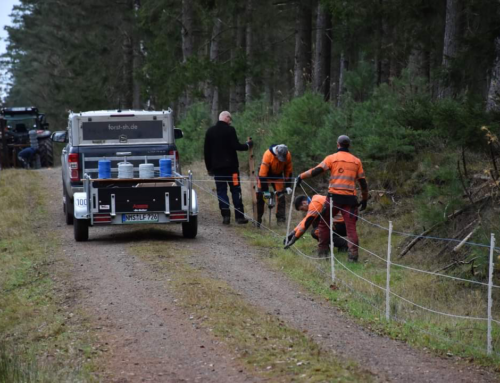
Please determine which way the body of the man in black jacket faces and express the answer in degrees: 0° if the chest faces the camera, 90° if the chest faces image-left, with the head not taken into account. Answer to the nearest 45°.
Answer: approximately 225°

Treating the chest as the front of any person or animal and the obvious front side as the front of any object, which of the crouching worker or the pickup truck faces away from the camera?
the pickup truck

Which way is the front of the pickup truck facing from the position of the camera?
facing away from the viewer

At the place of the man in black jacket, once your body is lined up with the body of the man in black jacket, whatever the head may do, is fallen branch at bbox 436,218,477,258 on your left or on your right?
on your right

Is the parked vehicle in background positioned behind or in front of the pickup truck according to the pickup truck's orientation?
in front

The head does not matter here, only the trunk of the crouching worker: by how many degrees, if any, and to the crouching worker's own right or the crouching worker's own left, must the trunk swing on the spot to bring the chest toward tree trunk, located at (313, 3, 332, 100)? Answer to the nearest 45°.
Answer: approximately 90° to the crouching worker's own right

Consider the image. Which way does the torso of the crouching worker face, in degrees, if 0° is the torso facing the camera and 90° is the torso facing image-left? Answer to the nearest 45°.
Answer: approximately 90°
